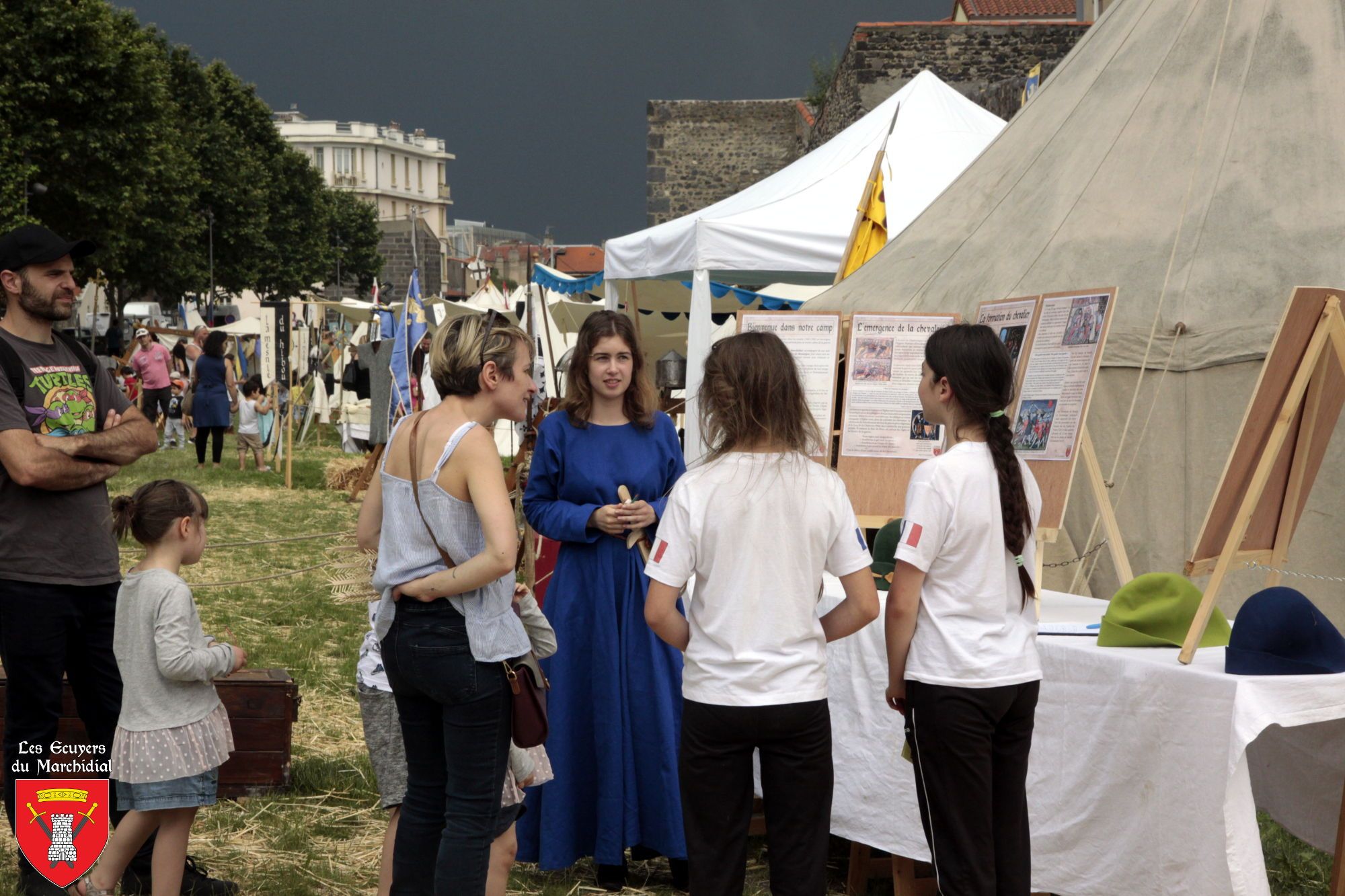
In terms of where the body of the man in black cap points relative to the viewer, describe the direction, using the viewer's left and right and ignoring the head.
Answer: facing the viewer and to the right of the viewer

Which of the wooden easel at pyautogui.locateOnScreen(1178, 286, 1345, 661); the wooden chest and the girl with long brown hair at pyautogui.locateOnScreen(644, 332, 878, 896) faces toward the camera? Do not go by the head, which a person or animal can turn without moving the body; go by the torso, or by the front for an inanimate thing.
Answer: the wooden chest

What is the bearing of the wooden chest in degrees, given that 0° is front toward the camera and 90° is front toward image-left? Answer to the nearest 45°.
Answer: approximately 0°

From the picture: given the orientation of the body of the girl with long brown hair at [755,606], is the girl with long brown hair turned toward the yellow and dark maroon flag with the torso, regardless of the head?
yes

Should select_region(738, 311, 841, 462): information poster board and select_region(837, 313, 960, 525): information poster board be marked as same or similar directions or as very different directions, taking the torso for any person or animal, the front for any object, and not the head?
same or similar directions

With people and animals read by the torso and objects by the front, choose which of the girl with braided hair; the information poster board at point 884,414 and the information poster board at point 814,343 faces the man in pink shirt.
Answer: the girl with braided hair

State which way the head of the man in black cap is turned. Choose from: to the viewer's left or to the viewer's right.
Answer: to the viewer's right

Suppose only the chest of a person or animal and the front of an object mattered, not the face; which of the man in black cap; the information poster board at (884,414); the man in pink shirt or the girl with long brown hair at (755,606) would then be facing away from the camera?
the girl with long brown hair

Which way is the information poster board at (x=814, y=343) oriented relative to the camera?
toward the camera

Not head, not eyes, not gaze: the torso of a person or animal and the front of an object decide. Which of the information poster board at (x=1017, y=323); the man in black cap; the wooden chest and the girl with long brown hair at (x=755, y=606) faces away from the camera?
the girl with long brown hair

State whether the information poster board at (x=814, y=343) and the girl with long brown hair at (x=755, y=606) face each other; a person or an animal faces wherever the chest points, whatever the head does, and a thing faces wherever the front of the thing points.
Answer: yes

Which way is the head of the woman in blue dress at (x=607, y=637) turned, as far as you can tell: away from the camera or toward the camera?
toward the camera

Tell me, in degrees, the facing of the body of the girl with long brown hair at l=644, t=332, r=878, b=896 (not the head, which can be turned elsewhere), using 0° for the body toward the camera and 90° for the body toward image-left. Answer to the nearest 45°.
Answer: approximately 180°

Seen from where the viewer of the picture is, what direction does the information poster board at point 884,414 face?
facing the viewer

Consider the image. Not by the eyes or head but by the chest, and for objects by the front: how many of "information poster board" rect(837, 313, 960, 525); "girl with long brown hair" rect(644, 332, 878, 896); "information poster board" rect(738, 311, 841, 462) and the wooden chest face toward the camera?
3

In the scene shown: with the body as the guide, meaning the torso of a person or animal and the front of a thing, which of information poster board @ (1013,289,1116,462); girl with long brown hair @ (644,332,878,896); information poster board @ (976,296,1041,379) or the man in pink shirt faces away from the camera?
the girl with long brown hair
